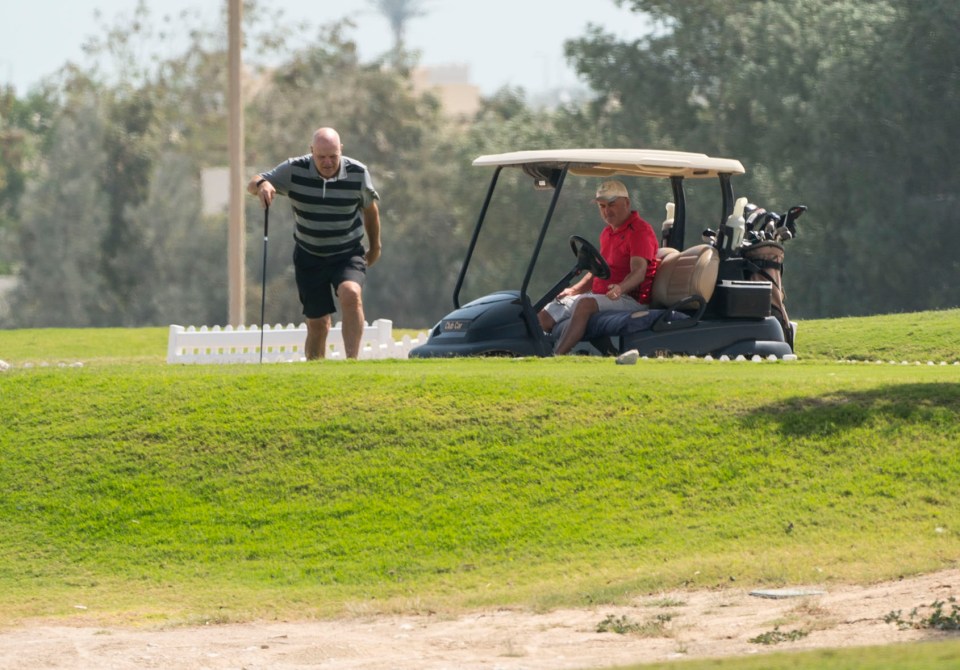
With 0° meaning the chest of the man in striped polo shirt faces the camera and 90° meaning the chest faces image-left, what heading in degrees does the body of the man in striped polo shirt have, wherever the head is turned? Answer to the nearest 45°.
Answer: approximately 0°

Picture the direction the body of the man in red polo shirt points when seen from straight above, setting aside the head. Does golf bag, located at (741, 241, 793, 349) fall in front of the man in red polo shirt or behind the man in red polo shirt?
behind

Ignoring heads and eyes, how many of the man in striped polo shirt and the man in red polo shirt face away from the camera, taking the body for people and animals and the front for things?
0

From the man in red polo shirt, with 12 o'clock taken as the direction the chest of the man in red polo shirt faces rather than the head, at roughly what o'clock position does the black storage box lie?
The black storage box is roughly at 7 o'clock from the man in red polo shirt.

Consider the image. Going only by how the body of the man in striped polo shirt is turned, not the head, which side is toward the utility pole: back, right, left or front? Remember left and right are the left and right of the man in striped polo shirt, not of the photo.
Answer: back

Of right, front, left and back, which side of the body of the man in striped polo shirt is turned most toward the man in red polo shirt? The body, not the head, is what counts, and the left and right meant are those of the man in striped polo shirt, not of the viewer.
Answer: left

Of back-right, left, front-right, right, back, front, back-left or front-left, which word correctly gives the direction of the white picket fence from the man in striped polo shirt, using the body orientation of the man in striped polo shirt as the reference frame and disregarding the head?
back

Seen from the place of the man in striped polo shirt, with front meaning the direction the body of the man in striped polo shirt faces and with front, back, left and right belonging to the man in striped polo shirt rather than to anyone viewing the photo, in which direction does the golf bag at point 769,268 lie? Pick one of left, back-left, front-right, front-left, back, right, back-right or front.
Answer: left

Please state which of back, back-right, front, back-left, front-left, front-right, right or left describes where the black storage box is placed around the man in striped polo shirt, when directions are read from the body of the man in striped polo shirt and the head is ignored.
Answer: left

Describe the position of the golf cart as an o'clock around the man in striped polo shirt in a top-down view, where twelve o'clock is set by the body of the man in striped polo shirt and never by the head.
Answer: The golf cart is roughly at 9 o'clock from the man in striped polo shirt.

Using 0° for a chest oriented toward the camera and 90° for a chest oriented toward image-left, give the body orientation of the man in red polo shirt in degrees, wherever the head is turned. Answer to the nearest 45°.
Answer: approximately 45°
